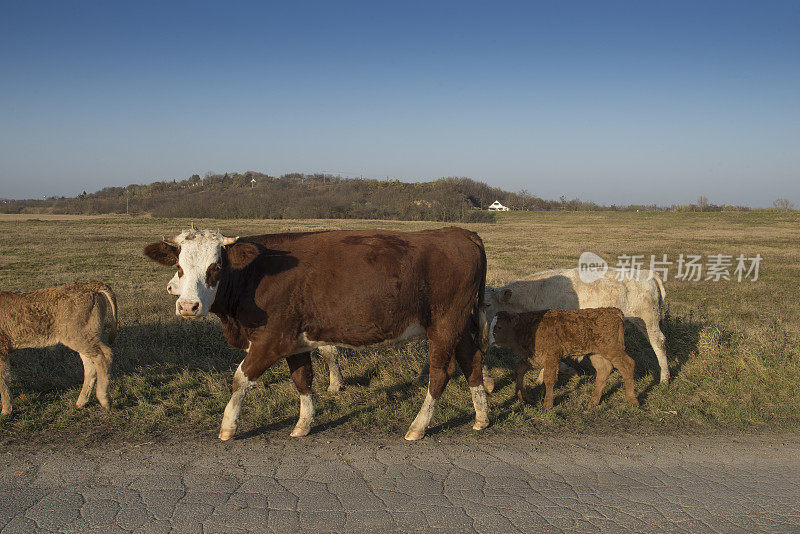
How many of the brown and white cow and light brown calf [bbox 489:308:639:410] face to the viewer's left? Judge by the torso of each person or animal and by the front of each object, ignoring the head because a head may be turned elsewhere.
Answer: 2

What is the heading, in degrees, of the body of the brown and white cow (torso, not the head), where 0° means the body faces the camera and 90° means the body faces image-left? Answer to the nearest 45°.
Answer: approximately 90°

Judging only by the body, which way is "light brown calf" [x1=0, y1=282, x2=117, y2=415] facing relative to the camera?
to the viewer's left

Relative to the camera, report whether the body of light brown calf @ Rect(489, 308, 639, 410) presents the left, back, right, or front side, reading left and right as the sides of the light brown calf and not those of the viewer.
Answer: left

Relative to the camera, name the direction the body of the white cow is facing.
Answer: to the viewer's left

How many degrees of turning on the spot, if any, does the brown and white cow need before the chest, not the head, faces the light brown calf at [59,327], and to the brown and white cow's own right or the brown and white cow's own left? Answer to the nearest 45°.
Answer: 0° — it already faces it

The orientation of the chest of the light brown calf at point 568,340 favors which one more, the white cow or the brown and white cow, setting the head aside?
the brown and white cow

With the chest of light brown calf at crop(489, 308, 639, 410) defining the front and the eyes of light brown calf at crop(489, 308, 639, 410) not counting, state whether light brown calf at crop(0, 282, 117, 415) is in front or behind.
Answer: in front
